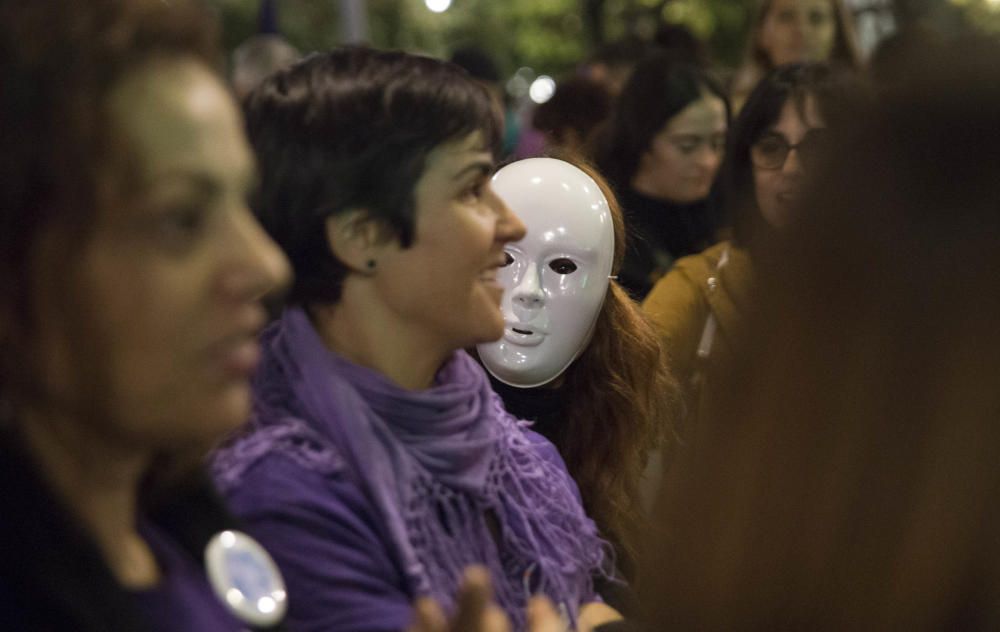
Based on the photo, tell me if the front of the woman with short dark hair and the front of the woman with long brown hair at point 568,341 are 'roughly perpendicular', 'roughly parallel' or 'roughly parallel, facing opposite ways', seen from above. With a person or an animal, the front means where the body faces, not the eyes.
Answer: roughly perpendicular

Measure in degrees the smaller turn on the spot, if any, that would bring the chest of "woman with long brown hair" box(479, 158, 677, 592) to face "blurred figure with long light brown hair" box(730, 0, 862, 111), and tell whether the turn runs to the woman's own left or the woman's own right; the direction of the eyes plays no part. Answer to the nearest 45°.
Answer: approximately 135° to the woman's own right

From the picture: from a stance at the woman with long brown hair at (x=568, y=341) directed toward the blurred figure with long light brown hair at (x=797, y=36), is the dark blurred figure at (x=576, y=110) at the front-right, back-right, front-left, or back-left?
front-left

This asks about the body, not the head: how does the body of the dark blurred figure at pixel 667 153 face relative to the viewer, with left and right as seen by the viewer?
facing the viewer and to the right of the viewer

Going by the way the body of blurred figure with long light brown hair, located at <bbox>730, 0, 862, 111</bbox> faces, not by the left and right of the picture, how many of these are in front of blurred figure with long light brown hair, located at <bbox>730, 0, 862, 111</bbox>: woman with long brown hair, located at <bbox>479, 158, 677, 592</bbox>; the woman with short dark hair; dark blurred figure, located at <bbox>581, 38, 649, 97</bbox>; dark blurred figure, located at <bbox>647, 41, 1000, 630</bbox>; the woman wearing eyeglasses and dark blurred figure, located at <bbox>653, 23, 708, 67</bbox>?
4

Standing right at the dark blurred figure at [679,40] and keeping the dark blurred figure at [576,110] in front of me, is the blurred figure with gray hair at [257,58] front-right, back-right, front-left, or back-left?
front-right

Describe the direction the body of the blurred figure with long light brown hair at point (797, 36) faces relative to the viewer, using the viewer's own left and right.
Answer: facing the viewer

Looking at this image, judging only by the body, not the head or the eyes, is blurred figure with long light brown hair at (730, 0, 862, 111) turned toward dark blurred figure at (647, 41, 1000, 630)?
yes

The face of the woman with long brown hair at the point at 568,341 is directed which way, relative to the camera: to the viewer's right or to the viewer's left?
to the viewer's left

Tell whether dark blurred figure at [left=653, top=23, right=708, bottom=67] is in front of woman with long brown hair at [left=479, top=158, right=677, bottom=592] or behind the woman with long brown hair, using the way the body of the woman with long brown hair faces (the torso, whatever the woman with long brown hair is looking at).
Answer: behind

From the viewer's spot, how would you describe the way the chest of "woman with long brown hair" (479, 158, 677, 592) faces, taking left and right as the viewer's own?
facing the viewer and to the left of the viewer

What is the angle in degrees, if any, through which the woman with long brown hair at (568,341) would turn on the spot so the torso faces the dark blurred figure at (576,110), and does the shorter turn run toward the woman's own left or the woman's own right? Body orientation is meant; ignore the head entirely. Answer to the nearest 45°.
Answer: approximately 135° to the woman's own right

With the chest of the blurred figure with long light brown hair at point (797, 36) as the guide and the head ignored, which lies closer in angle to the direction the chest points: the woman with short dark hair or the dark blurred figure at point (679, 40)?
the woman with short dark hair

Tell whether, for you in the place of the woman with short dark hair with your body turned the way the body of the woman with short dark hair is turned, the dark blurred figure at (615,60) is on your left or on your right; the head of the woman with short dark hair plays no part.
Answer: on your left

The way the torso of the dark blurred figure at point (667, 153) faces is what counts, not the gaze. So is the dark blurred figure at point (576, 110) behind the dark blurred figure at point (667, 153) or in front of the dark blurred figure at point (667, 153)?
behind

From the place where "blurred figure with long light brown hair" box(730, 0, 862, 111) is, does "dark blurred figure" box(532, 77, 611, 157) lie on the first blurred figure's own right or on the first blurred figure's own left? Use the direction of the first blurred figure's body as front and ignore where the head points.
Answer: on the first blurred figure's own right

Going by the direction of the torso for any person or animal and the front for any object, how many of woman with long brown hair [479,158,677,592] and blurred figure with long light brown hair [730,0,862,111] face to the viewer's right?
0

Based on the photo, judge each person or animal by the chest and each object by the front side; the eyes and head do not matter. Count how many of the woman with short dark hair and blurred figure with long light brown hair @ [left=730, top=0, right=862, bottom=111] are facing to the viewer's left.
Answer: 0

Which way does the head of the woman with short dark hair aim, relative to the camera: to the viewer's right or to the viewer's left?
to the viewer's right

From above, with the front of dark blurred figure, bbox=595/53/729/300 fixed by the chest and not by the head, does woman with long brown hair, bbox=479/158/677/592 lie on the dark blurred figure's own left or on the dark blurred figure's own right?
on the dark blurred figure's own right
